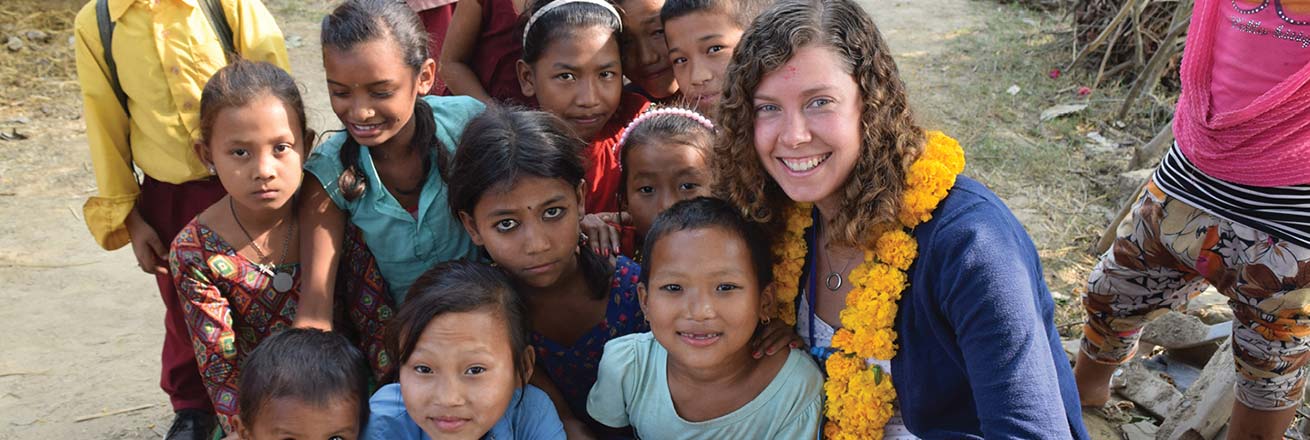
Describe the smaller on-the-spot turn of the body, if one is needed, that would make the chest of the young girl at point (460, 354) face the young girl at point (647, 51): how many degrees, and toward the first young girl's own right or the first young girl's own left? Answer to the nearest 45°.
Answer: approximately 135° to the first young girl's own left

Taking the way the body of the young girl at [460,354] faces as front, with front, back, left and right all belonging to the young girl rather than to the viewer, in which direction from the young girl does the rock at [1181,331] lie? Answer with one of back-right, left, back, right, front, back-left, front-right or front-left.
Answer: left

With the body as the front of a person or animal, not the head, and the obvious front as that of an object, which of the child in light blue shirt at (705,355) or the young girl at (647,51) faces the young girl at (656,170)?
the young girl at (647,51)

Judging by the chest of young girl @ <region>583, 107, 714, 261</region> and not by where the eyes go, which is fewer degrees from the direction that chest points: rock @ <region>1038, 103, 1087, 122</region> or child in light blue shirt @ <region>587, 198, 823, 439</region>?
the child in light blue shirt

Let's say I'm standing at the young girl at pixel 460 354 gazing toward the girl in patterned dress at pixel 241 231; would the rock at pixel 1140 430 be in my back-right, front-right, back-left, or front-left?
back-right

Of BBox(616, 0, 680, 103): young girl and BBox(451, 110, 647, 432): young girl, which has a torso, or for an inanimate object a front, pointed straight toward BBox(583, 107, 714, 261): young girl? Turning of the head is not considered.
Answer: BBox(616, 0, 680, 103): young girl

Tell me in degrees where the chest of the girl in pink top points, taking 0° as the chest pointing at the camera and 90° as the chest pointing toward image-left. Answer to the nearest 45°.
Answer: approximately 0°
